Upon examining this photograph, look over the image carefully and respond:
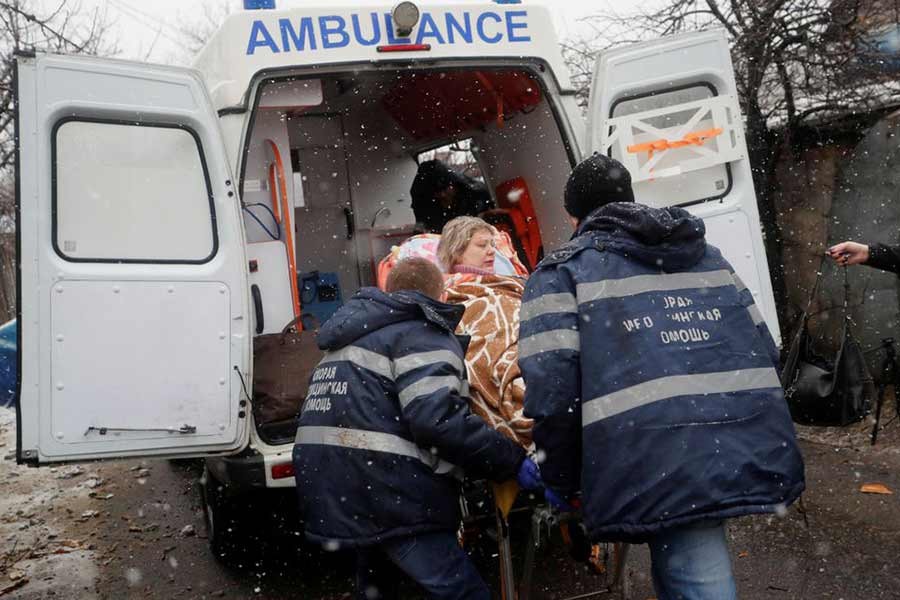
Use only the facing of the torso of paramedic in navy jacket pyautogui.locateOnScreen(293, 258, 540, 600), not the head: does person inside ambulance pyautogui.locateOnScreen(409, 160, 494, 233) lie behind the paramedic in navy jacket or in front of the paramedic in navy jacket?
in front

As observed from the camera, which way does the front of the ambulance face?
facing away from the viewer

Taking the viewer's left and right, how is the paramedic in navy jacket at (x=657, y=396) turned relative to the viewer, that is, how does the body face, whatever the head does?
facing away from the viewer and to the left of the viewer

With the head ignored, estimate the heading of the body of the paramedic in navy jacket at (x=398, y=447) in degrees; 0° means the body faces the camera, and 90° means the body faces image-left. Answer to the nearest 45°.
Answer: approximately 225°

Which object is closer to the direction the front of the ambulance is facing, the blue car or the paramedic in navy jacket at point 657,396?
the blue car

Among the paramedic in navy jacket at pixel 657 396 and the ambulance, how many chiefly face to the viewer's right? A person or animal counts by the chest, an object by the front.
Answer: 0
